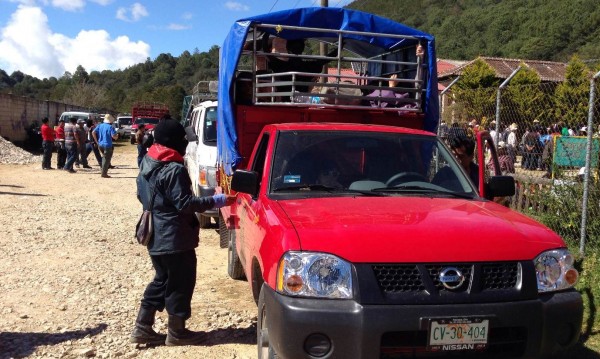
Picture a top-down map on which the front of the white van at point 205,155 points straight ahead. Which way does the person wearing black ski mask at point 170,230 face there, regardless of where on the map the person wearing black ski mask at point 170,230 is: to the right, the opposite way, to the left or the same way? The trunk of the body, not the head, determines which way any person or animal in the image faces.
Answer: to the left

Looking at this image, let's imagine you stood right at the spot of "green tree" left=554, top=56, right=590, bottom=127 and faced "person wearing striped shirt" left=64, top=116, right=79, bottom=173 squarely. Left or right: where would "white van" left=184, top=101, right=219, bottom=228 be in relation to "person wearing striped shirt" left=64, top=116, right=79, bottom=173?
left

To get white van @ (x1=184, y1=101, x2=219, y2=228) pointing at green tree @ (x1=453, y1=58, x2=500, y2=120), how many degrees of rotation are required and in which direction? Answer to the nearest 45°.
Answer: approximately 90° to its left

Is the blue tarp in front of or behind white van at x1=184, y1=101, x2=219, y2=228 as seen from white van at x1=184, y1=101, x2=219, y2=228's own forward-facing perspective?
in front

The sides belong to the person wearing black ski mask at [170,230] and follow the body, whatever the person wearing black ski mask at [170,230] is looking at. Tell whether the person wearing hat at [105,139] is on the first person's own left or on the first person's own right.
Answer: on the first person's own left

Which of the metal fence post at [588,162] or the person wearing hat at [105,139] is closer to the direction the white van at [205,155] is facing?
the metal fence post

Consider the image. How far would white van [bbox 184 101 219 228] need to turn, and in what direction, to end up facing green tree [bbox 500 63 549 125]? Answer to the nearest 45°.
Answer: approximately 90° to its left

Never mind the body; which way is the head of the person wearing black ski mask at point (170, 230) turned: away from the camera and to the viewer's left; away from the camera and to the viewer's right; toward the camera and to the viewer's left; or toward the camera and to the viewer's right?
away from the camera and to the viewer's right

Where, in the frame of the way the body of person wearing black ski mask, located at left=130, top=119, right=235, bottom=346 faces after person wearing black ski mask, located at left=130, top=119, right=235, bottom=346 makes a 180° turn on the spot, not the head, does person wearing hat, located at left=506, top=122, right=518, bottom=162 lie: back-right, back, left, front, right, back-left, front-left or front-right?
back-right

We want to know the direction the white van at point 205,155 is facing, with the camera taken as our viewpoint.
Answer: facing the viewer

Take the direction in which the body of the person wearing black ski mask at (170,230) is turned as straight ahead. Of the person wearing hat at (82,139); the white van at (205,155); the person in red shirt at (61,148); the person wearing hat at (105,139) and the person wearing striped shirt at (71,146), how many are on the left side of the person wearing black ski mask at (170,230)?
5

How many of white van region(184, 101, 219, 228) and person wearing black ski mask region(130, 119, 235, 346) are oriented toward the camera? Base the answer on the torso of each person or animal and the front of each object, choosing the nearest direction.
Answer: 1

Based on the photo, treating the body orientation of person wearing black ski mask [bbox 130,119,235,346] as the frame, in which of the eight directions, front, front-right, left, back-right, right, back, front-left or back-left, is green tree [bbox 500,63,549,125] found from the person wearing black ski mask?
front-left

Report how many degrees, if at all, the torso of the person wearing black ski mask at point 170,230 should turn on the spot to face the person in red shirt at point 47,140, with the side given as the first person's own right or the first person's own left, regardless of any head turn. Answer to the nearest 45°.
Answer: approximately 90° to the first person's own left

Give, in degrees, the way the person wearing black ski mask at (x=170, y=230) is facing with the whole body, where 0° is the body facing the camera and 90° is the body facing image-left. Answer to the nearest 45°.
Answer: approximately 270°
